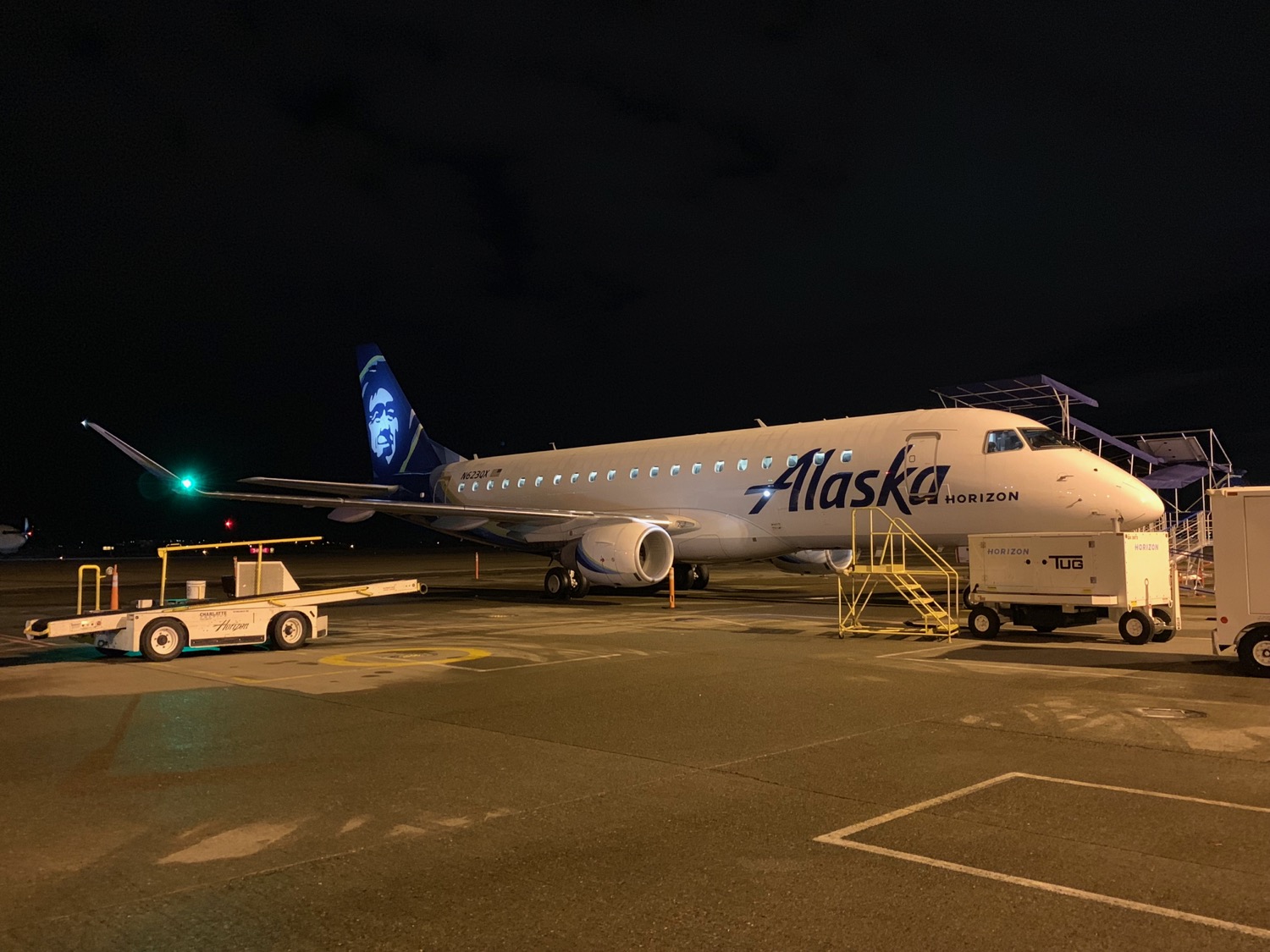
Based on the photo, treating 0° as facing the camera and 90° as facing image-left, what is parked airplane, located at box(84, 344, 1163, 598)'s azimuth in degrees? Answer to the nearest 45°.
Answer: approximately 315°

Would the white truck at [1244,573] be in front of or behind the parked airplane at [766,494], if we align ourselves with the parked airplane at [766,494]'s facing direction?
in front
